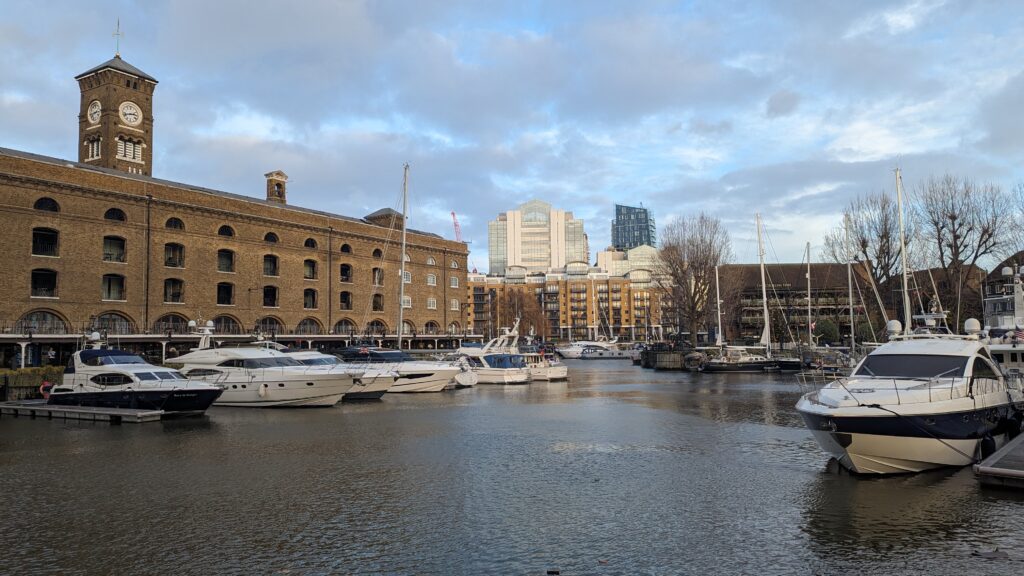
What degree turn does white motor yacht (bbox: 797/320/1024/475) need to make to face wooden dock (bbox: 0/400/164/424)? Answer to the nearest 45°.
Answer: approximately 45° to its right

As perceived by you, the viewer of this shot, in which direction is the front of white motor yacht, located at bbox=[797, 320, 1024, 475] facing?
facing the viewer and to the left of the viewer

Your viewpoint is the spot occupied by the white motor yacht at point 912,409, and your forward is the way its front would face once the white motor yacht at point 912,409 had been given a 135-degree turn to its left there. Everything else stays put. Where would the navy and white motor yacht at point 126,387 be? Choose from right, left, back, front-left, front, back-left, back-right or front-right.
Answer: back
